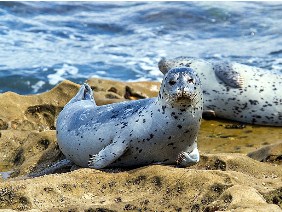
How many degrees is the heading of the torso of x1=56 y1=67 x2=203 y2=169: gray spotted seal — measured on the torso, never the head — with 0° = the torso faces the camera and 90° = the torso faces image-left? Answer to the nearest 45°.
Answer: approximately 315°

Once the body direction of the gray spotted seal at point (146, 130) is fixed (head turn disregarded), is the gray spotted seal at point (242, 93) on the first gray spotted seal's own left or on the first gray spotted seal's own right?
on the first gray spotted seal's own left
